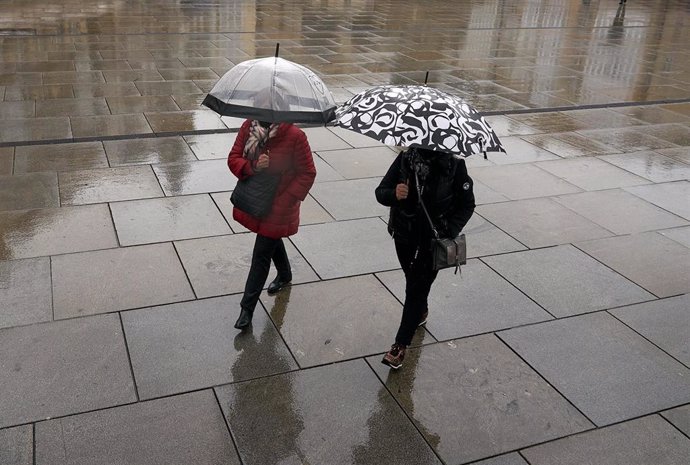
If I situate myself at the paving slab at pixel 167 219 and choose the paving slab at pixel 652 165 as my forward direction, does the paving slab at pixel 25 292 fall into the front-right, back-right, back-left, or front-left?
back-right

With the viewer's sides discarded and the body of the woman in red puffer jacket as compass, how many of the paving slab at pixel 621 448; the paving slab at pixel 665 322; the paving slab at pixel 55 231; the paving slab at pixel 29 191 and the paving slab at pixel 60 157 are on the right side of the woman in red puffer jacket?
3

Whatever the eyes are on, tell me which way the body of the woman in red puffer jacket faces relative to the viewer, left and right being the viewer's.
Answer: facing the viewer and to the left of the viewer

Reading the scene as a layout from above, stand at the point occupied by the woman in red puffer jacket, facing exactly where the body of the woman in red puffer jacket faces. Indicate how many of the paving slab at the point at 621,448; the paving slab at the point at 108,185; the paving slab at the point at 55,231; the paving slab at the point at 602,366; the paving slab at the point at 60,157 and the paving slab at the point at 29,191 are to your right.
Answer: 4

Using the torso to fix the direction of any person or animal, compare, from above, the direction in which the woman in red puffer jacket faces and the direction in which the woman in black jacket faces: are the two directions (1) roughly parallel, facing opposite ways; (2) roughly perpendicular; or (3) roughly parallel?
roughly parallel

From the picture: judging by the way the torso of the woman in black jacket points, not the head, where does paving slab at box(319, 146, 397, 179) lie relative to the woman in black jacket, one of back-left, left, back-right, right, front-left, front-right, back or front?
back-right

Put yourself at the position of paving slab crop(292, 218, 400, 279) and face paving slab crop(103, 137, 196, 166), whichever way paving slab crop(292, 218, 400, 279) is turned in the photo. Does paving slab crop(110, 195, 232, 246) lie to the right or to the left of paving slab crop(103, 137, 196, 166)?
left

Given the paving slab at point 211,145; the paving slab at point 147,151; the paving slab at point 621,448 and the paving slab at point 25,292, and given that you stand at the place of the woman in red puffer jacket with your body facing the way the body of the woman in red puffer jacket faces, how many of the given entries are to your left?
1

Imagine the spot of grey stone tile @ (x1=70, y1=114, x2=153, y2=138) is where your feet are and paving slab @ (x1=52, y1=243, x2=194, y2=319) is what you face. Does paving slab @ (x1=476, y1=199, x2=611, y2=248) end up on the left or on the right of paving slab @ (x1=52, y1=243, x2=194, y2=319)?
left

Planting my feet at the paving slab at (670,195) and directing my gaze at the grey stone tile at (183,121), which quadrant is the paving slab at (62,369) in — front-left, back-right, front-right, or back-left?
front-left

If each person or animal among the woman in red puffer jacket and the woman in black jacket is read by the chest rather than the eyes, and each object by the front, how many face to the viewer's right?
0

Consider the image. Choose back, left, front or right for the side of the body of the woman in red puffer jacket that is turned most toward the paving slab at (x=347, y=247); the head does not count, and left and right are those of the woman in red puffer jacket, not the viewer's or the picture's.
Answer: back

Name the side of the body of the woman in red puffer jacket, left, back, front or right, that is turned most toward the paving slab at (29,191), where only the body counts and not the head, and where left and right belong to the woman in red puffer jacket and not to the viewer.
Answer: right

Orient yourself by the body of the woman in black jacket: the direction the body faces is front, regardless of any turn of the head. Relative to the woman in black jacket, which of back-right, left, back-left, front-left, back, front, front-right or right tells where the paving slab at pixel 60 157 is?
right
